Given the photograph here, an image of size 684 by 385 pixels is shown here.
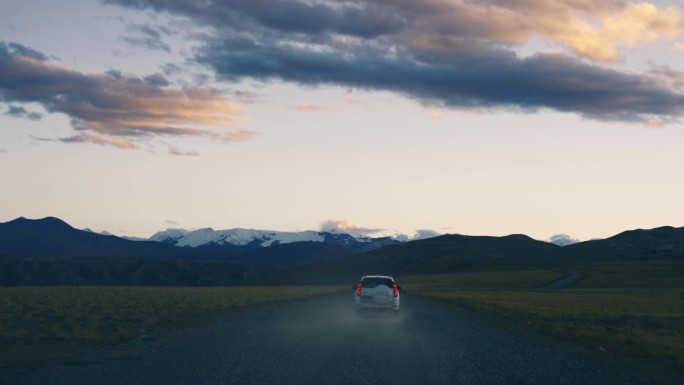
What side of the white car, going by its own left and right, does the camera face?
back
